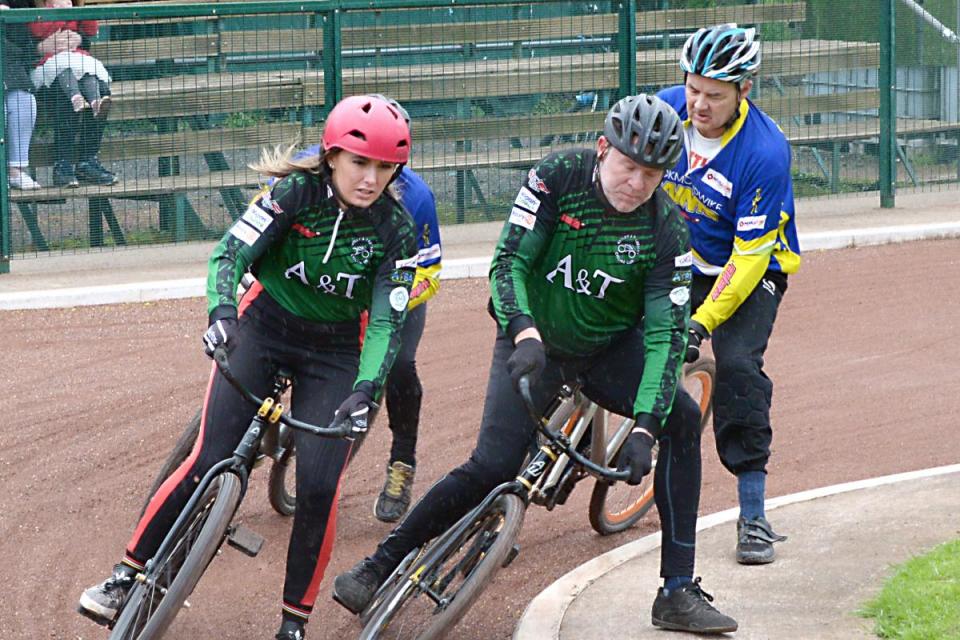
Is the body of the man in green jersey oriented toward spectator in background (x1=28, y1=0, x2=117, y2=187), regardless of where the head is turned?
no

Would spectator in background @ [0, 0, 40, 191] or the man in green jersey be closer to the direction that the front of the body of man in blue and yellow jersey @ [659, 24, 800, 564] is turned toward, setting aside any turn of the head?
the man in green jersey

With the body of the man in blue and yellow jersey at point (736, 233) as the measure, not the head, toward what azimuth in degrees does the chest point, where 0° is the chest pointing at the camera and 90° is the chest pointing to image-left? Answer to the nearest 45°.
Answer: approximately 45°

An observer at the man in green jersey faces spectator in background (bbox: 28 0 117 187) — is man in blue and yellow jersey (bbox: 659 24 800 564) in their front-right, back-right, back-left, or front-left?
front-right

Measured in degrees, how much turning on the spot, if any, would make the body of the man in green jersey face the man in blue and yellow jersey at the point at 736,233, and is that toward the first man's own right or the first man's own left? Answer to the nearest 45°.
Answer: approximately 135° to the first man's own left

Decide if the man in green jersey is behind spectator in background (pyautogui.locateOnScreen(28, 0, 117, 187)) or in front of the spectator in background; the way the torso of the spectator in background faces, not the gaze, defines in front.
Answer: in front

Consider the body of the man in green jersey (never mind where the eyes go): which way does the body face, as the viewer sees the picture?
toward the camera

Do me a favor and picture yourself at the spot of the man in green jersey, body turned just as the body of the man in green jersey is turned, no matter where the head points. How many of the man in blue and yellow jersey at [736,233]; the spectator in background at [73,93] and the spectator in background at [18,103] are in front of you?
0

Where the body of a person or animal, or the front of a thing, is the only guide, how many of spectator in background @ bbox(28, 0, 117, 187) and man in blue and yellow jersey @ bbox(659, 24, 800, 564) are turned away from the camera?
0

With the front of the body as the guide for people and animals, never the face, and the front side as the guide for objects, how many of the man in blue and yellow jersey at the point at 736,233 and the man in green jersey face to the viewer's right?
0

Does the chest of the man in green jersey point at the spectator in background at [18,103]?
no

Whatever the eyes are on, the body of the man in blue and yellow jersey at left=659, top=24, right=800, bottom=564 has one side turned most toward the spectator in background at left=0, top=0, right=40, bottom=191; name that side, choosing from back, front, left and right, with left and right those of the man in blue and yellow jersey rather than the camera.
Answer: right

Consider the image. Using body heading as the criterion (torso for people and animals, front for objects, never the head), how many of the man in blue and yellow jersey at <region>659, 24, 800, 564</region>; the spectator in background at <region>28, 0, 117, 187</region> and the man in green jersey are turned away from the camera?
0

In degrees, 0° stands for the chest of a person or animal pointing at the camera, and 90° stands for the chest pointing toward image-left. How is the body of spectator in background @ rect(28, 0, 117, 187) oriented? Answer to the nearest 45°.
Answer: approximately 315°

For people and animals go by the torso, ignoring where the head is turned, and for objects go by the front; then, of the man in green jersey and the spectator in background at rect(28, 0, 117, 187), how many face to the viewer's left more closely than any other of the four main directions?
0

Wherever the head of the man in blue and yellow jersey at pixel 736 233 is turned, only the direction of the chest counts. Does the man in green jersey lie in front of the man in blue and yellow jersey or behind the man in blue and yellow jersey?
in front
